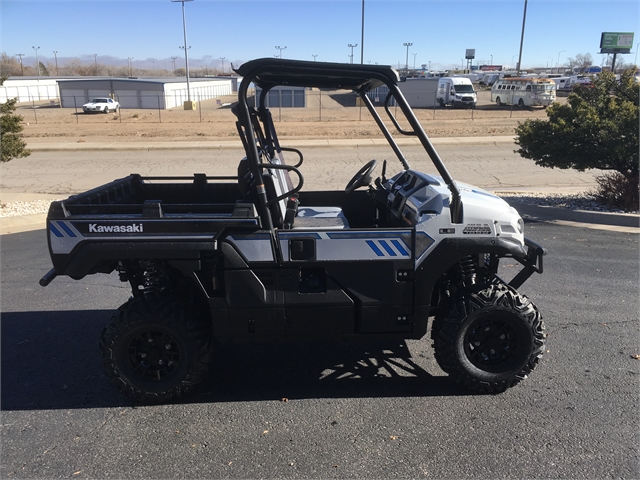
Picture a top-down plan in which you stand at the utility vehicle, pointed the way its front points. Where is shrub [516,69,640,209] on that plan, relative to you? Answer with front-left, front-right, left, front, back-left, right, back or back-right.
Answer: front-left

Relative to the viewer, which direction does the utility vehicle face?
to the viewer's right

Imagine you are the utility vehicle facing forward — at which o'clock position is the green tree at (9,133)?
The green tree is roughly at 8 o'clock from the utility vehicle.

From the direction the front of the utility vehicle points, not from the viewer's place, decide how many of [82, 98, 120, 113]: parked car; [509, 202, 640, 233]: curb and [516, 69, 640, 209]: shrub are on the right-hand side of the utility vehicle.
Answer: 0

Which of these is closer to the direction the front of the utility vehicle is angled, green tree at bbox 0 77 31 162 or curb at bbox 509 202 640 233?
the curb

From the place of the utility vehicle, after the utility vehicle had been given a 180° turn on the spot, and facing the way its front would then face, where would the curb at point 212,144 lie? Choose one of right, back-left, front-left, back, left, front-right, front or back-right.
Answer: right

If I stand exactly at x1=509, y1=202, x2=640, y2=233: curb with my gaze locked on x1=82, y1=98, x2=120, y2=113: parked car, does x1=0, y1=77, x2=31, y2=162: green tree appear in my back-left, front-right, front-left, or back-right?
front-left

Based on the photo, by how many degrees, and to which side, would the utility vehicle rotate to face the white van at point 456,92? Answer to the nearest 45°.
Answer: approximately 90° to its left

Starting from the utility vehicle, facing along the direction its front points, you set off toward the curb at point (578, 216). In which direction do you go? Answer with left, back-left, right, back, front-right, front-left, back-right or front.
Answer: front-left

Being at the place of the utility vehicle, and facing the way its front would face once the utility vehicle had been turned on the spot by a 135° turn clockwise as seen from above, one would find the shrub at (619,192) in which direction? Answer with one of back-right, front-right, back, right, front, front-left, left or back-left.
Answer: back

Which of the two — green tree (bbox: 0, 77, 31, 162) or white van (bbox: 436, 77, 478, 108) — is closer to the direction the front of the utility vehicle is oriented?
the white van

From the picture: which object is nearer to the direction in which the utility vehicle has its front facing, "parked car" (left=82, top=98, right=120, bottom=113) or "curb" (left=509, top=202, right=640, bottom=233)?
the curb

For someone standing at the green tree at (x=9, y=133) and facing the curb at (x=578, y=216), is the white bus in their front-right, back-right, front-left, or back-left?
front-left

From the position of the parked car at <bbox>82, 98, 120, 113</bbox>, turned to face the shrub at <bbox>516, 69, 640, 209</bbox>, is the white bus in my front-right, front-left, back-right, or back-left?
front-left

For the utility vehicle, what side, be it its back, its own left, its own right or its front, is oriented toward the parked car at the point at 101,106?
left

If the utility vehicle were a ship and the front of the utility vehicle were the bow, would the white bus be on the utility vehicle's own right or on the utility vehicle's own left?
on the utility vehicle's own left
